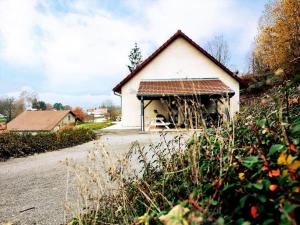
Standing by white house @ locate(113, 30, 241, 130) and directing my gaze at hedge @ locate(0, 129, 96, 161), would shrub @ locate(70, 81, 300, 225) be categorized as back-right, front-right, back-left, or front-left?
front-left

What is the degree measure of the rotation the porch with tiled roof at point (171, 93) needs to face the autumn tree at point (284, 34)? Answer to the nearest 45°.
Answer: approximately 135° to its left

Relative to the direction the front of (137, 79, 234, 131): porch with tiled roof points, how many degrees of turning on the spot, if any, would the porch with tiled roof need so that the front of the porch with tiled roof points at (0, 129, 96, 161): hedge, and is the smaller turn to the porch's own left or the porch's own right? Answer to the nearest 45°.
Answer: approximately 45° to the porch's own right

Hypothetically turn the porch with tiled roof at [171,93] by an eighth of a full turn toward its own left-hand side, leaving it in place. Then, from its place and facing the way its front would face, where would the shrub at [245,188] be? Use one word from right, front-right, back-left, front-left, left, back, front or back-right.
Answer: front-right

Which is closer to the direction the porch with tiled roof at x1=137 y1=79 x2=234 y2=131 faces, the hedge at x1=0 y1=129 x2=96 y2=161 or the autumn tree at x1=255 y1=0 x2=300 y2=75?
the hedge

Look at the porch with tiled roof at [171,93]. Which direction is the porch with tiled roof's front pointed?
toward the camera
